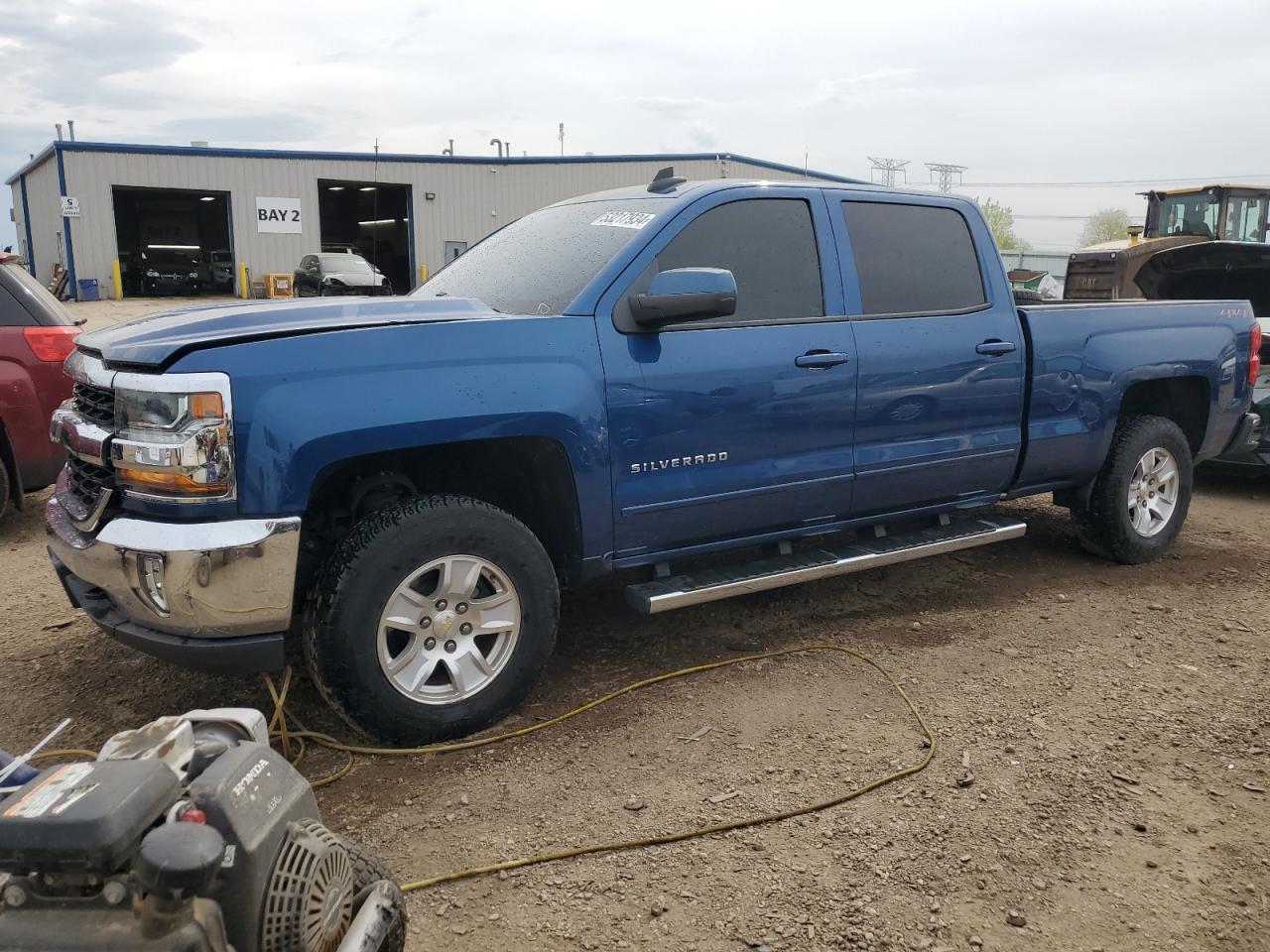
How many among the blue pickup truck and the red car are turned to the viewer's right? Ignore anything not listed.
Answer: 0

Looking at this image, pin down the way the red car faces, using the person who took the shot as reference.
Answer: facing to the left of the viewer

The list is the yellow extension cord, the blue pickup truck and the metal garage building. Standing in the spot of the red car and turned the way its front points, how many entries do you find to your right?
1

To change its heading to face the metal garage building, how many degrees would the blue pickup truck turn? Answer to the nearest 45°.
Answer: approximately 135° to its right

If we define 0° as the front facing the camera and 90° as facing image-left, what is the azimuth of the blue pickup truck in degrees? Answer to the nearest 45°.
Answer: approximately 45°

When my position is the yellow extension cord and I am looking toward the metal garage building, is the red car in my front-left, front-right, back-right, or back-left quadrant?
front-left
